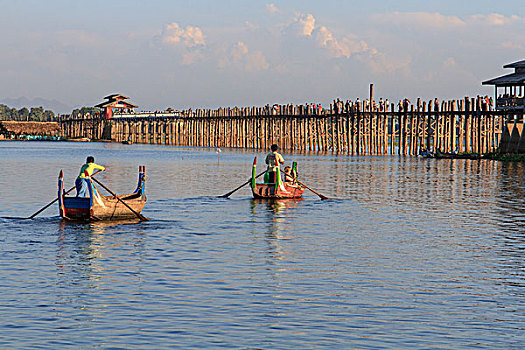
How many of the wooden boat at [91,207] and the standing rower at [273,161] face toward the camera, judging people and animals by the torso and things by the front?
0

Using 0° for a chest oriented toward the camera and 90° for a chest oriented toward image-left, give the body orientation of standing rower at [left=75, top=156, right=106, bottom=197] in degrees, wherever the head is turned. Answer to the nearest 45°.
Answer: approximately 225°

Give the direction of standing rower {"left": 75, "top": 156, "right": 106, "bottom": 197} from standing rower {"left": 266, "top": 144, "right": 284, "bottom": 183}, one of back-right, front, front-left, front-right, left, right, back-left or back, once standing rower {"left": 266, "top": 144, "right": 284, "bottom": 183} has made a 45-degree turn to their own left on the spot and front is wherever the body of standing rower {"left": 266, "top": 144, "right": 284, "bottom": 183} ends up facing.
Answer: back-left
